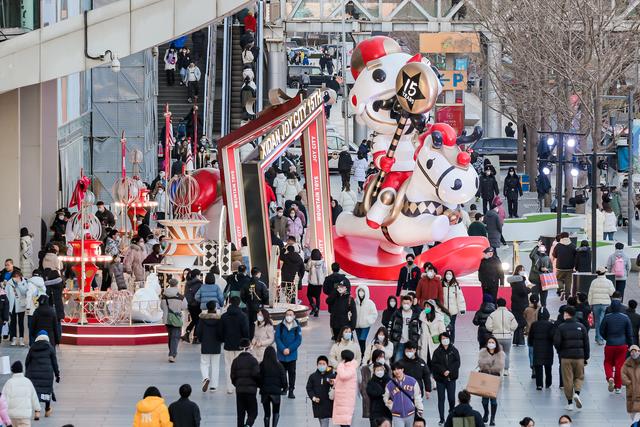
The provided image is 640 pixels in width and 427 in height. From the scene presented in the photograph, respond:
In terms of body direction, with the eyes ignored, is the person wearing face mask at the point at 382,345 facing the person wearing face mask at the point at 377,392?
yes

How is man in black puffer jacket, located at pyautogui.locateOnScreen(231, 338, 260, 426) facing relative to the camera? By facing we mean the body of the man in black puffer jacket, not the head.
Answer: away from the camera

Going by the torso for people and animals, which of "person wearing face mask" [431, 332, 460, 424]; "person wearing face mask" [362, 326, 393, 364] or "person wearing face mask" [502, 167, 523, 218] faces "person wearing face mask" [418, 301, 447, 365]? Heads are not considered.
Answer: "person wearing face mask" [502, 167, 523, 218]

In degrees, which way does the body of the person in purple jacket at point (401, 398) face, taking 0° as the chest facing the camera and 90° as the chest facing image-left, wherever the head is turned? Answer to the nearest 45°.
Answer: approximately 0°

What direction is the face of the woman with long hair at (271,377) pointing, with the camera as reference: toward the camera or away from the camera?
away from the camera

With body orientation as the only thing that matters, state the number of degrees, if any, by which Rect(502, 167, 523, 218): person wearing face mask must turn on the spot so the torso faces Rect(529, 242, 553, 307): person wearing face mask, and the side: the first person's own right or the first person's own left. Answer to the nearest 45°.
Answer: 0° — they already face them

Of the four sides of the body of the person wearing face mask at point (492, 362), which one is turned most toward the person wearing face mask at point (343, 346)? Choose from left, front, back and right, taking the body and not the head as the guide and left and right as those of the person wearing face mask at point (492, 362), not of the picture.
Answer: right

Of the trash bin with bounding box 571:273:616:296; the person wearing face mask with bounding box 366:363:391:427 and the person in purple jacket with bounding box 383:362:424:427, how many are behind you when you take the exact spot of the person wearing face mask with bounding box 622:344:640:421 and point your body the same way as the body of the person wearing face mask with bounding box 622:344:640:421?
1

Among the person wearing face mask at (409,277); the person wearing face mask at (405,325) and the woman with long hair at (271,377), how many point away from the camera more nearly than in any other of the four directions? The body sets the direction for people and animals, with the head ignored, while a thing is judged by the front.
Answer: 1
